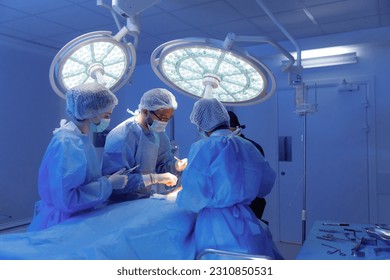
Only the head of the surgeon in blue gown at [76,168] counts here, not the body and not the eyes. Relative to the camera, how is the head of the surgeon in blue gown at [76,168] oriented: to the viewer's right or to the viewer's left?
to the viewer's right

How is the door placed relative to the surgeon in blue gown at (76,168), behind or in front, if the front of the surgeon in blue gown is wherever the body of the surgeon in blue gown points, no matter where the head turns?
in front

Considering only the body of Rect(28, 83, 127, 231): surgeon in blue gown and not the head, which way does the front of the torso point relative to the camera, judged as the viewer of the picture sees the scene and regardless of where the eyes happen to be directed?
to the viewer's right

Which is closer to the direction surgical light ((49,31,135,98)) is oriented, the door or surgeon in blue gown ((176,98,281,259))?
the surgeon in blue gown

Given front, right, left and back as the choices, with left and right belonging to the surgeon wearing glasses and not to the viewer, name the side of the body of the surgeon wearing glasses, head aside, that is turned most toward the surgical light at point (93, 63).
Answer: right

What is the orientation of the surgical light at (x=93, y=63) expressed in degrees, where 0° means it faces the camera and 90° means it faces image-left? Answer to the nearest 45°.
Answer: approximately 315°

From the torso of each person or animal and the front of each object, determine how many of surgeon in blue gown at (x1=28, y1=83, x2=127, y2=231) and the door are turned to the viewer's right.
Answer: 1

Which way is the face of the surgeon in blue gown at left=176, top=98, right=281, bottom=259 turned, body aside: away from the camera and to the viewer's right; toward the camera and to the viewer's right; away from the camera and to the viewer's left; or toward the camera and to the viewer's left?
away from the camera and to the viewer's left

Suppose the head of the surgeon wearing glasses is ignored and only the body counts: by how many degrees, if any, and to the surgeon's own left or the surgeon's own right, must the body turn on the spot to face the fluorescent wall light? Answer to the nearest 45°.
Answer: approximately 90° to the surgeon's own left

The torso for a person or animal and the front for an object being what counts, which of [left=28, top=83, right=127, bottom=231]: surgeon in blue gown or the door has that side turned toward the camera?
the door

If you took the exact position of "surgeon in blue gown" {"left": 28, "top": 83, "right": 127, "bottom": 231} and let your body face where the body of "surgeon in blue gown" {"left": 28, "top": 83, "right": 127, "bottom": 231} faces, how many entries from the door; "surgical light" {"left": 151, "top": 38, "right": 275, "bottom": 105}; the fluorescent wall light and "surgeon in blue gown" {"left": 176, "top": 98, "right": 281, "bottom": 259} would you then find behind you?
0

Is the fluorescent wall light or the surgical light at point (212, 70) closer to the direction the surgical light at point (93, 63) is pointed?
the surgical light

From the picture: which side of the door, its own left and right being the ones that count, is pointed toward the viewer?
front

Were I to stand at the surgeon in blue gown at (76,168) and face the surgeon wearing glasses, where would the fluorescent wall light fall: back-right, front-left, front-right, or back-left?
front-right

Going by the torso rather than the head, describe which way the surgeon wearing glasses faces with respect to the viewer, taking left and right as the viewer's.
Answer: facing the viewer and to the right of the viewer

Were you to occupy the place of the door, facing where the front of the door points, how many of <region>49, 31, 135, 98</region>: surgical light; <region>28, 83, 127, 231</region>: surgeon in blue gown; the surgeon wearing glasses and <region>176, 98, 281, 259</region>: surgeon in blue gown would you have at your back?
0
